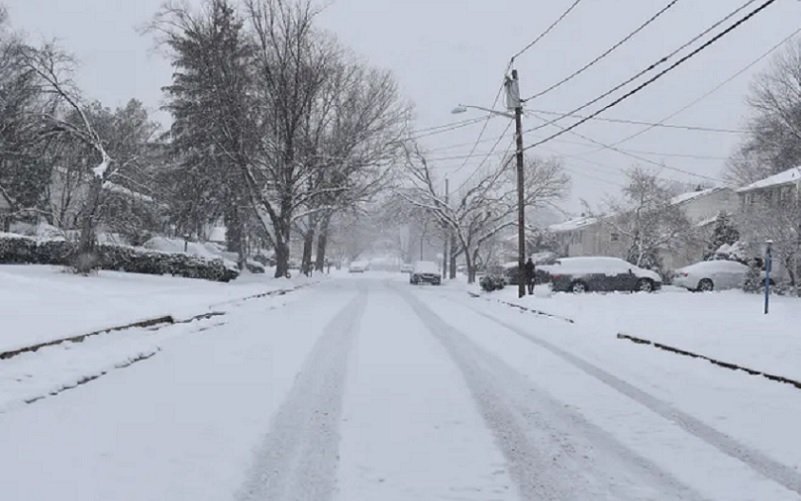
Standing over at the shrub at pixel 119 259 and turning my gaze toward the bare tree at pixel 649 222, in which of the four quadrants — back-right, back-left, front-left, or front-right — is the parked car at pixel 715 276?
front-right

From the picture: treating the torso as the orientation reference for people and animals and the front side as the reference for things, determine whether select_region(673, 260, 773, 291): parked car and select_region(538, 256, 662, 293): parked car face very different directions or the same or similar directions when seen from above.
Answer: same or similar directions
